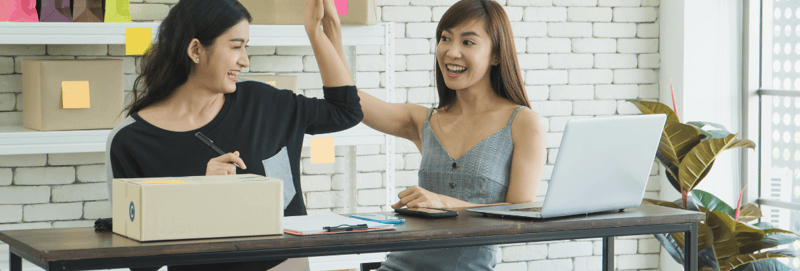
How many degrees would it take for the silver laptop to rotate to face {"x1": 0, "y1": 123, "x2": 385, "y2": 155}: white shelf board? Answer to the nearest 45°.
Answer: approximately 45° to its left

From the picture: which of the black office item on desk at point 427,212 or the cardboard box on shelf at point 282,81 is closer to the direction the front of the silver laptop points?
the cardboard box on shelf

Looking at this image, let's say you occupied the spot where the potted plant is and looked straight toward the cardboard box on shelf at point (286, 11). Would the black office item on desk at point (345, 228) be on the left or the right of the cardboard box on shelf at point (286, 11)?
left

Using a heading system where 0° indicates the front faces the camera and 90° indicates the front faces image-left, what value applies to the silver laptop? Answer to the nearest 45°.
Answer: approximately 135°

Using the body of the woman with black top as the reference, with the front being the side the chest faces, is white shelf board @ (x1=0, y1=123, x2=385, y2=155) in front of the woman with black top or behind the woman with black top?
behind

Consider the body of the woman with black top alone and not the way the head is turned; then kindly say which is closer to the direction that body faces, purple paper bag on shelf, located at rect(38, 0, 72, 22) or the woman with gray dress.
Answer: the woman with gray dress

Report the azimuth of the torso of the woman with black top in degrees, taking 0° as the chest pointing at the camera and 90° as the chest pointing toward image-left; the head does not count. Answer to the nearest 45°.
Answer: approximately 315°

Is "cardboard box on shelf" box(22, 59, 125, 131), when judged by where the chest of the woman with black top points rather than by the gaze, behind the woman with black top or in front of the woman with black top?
behind

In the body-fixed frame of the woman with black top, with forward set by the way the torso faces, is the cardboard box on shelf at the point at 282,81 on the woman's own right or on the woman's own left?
on the woman's own left

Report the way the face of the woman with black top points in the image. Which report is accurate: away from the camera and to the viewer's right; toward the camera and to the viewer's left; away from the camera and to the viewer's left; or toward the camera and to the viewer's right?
toward the camera and to the viewer's right

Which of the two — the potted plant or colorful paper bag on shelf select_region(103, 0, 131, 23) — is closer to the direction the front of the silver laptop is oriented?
the colorful paper bag on shelf
